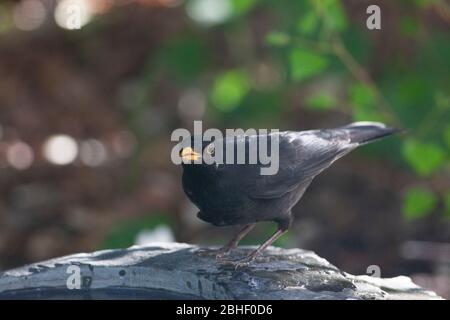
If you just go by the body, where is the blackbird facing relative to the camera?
to the viewer's left

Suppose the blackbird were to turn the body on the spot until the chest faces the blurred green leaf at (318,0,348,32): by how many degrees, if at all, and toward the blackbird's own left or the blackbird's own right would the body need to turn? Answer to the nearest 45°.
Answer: approximately 90° to the blackbird's own right

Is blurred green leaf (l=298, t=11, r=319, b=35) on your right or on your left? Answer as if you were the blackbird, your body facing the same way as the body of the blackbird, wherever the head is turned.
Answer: on your right

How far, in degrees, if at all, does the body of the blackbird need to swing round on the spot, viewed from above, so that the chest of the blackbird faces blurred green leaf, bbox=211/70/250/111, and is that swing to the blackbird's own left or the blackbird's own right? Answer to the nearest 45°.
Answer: approximately 90° to the blackbird's own right

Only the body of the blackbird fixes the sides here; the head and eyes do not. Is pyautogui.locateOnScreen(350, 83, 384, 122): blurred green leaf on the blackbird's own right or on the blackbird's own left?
on the blackbird's own right

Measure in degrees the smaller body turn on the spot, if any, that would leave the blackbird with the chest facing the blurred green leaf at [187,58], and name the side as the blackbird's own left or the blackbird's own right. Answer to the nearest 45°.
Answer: approximately 90° to the blackbird's own right

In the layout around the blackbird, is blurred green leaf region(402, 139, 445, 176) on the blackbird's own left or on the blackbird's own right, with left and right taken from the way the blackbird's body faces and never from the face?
on the blackbird's own right

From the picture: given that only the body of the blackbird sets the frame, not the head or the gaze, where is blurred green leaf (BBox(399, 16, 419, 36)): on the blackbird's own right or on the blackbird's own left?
on the blackbird's own right
